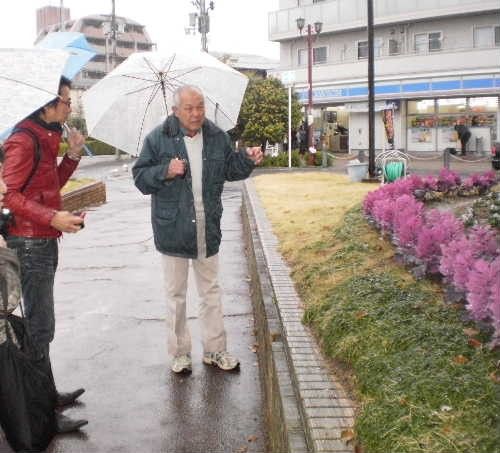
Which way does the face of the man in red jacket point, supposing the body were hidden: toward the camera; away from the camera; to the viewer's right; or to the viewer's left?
to the viewer's right

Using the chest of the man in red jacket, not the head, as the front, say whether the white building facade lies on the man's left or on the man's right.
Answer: on the man's left

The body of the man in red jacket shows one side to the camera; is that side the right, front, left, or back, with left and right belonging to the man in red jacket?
right

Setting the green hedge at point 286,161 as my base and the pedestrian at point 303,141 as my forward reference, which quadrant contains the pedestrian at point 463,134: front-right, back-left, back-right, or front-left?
front-right

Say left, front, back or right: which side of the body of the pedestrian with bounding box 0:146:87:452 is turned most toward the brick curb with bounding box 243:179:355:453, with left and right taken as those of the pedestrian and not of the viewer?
front

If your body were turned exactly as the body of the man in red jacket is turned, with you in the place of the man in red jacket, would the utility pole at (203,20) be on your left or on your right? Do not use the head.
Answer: on your left

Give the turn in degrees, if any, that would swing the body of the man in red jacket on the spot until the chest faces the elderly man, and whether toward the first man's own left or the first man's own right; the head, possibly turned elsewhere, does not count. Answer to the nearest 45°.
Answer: approximately 45° to the first man's own left

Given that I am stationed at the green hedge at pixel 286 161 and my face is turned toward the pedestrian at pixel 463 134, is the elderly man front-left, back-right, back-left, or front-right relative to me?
back-right

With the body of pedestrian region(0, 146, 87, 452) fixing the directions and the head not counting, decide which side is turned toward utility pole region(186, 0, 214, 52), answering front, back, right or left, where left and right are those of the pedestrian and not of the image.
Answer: left
